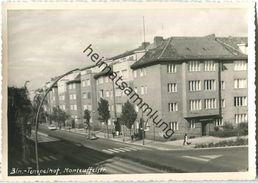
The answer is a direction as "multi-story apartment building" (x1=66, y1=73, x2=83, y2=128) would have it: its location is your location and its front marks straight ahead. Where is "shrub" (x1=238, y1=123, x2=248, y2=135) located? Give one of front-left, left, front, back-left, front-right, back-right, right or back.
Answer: back-left

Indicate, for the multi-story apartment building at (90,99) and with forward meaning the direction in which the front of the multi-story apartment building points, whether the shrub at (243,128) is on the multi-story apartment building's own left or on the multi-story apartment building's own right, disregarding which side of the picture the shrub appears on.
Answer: on the multi-story apartment building's own left

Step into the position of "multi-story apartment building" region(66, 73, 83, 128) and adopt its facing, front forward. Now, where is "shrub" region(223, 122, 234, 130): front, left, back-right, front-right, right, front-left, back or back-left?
back-left

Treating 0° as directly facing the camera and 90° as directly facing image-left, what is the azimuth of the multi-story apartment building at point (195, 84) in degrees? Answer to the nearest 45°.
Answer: approximately 0°

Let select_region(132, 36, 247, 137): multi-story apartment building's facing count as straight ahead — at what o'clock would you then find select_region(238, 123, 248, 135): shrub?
The shrub is roughly at 9 o'clock from the multi-story apartment building.
